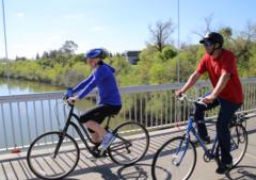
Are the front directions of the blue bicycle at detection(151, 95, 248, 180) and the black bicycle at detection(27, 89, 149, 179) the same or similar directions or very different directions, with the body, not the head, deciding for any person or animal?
same or similar directions

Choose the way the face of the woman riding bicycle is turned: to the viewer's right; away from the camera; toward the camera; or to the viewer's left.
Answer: to the viewer's left

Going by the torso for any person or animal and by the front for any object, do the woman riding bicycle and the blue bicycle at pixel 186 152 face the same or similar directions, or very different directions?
same or similar directions

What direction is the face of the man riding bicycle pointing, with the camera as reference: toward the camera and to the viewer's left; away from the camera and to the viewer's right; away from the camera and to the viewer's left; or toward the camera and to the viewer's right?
toward the camera and to the viewer's left

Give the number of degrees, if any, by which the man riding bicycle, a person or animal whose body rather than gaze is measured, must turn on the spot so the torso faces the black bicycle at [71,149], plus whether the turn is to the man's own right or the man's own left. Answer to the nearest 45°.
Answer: approximately 45° to the man's own right

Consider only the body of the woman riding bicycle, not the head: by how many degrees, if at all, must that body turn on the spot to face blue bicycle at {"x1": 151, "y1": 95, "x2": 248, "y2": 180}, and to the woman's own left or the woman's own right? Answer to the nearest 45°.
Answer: approximately 135° to the woman's own left

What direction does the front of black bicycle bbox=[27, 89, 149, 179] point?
to the viewer's left

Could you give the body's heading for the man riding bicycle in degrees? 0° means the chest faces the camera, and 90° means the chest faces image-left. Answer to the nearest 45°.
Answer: approximately 45°

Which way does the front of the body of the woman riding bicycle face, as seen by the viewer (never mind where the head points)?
to the viewer's left

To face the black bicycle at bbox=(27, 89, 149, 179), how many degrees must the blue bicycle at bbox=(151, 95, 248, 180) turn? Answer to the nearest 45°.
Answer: approximately 45° to its right

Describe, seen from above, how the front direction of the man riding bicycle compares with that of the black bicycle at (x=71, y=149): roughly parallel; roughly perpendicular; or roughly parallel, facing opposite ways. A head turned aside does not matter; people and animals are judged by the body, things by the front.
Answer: roughly parallel
